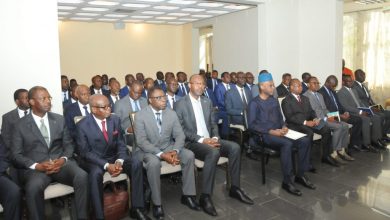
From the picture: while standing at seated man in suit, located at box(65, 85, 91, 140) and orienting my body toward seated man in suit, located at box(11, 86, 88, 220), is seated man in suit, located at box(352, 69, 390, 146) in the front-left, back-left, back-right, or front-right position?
back-left

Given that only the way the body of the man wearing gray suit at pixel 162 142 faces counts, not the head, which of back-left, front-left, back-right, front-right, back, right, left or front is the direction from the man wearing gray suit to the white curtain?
left

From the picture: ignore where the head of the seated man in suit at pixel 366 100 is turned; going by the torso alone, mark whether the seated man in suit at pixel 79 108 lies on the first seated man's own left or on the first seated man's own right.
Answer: on the first seated man's own right

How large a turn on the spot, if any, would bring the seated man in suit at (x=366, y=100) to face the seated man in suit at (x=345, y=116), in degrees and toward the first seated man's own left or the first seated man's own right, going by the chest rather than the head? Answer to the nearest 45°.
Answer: approximately 45° to the first seated man's own right

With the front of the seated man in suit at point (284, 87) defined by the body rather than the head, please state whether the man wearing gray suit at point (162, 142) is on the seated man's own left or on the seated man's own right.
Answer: on the seated man's own right

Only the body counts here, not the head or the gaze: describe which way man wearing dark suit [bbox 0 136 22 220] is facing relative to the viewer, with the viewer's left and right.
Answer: facing the viewer and to the right of the viewer

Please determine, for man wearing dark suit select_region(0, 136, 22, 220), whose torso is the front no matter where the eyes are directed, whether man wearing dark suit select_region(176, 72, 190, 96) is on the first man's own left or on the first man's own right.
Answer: on the first man's own left
